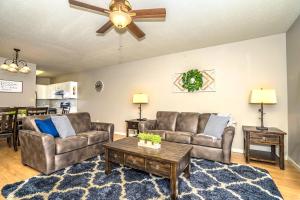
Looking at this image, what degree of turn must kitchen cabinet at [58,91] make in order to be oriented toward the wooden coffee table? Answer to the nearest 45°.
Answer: approximately 45° to its left

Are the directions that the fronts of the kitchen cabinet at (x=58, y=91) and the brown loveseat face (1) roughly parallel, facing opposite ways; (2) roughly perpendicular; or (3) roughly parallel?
roughly perpendicular

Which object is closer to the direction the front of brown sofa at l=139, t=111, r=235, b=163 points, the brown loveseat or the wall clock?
the brown loveseat

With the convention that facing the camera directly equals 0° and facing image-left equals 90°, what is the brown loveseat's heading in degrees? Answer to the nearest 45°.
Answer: approximately 315°

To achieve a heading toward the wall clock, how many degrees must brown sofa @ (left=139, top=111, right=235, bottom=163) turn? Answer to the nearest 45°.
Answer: approximately 90° to its right

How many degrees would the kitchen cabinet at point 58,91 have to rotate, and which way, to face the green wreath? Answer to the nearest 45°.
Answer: approximately 90° to its left

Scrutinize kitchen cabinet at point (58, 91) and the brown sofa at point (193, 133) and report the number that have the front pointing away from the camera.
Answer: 0

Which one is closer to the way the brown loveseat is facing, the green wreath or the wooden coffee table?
the wooden coffee table

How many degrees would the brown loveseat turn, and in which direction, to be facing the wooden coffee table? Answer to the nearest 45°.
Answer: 0° — it already faces it
